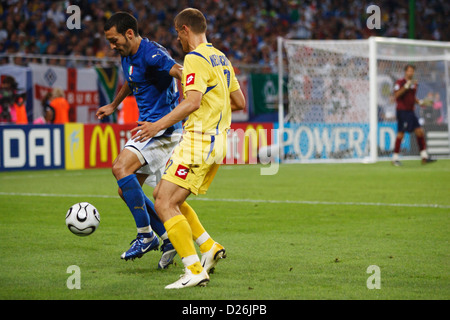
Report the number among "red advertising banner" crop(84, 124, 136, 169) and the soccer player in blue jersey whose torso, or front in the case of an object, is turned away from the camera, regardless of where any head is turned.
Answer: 0

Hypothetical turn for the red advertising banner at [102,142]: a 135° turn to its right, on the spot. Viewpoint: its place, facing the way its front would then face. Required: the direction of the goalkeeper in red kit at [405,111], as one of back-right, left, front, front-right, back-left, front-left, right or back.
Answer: back-right

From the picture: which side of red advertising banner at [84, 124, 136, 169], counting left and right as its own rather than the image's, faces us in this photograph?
front

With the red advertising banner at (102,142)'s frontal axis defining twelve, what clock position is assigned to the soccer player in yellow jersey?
The soccer player in yellow jersey is roughly at 12 o'clock from the red advertising banner.

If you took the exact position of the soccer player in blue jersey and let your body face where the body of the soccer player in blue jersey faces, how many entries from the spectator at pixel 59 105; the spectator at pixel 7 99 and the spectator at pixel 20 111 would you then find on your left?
0

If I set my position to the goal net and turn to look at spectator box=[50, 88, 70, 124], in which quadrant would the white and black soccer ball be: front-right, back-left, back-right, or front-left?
front-left

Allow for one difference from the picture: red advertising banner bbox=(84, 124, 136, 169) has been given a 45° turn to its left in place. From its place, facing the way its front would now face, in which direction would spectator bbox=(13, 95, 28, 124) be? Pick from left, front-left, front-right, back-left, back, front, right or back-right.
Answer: back-right

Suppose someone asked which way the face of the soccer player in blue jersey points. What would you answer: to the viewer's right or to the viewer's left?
to the viewer's left

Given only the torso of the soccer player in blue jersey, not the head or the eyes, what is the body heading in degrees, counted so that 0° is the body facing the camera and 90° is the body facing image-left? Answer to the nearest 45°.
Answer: approximately 45°

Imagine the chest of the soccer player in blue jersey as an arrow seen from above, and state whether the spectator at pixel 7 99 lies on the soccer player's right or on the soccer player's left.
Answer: on the soccer player's right

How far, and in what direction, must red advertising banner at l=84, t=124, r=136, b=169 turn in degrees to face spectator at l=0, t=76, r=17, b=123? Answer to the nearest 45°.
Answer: approximately 90° to its right

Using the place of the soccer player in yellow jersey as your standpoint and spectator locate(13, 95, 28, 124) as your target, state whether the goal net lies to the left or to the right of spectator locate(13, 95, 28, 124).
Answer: right

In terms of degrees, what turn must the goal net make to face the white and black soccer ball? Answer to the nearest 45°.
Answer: approximately 45° to its right

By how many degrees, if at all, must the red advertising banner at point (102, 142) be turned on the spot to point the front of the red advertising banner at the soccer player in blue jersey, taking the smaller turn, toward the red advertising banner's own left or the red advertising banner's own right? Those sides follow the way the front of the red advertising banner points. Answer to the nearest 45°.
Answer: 0° — it already faces them
